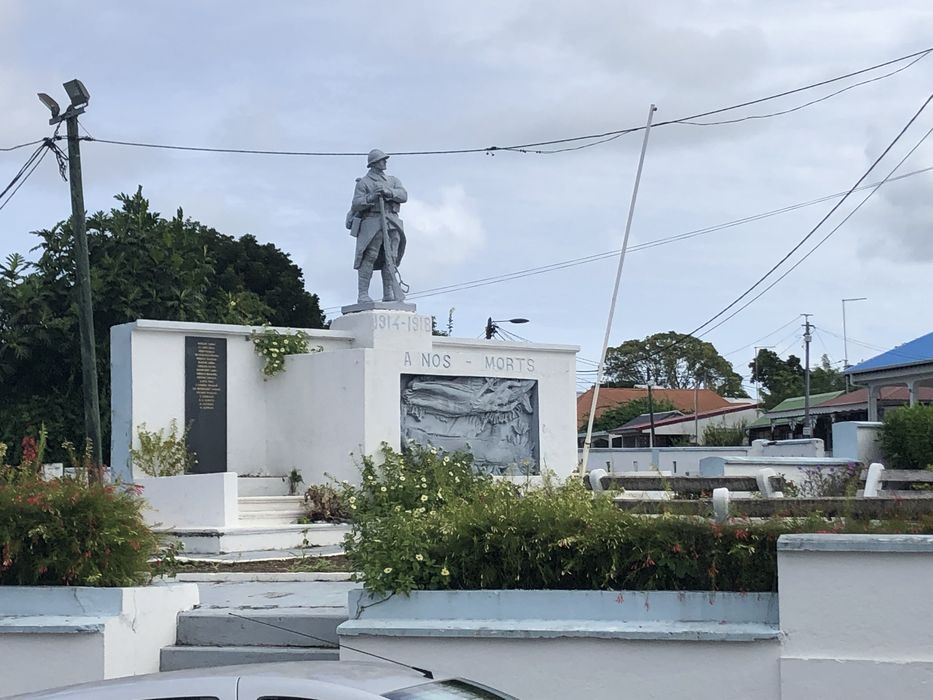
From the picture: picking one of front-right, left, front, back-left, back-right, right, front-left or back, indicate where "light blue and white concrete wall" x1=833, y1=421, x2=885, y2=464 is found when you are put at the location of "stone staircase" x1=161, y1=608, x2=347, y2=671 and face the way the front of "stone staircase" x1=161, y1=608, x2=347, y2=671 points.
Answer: back-left

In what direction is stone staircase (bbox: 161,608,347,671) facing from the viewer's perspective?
toward the camera

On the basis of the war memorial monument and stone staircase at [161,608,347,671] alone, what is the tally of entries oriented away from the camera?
0

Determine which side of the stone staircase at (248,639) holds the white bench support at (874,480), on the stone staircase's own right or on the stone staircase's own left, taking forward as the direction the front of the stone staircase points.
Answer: on the stone staircase's own left

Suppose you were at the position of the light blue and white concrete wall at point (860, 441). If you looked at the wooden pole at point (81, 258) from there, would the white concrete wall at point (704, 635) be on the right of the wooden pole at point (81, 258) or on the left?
left

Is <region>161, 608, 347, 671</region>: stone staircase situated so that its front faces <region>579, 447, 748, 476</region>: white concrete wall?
no

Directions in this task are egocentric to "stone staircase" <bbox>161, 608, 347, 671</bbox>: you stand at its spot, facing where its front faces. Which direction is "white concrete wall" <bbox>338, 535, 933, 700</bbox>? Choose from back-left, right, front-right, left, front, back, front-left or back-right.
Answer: front-left

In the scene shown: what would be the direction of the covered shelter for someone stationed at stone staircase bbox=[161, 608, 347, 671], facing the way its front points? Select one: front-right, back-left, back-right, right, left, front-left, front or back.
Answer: back-left

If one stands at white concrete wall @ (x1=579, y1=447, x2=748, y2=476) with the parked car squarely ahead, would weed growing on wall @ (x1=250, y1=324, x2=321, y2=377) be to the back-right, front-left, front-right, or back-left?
front-right

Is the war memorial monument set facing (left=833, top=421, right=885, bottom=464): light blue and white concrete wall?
no

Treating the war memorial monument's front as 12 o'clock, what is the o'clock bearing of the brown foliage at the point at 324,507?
The brown foliage is roughly at 2 o'clock from the war memorial monument.

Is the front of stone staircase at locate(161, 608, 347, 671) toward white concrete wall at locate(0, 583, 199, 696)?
no

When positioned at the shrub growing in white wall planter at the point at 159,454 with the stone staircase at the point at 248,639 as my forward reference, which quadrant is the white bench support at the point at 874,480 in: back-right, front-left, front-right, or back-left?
front-left

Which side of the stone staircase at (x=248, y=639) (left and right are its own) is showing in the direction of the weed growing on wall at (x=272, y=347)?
back

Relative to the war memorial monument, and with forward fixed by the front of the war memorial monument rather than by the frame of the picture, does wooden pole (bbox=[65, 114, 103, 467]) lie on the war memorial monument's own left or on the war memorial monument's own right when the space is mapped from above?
on the war memorial monument's own right

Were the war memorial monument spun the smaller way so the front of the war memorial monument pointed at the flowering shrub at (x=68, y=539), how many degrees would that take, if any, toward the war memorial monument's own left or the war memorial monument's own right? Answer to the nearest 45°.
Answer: approximately 45° to the war memorial monument's own right

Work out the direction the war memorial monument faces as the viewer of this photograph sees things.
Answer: facing the viewer and to the right of the viewer
